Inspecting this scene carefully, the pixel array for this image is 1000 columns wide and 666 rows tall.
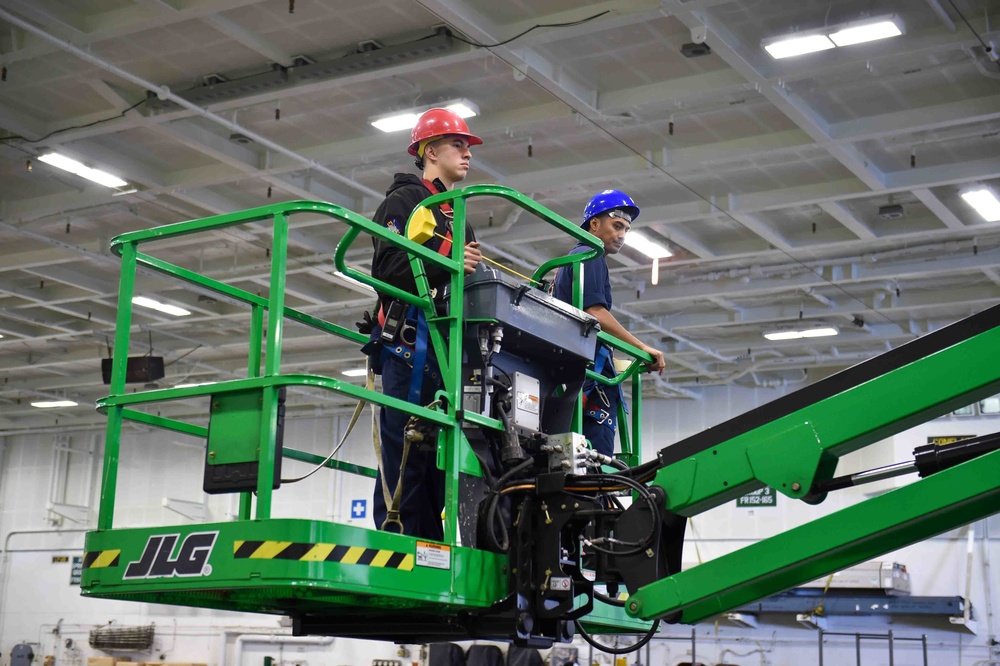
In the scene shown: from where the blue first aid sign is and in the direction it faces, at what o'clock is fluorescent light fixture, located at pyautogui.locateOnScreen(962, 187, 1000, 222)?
The fluorescent light fixture is roughly at 11 o'clock from the blue first aid sign.

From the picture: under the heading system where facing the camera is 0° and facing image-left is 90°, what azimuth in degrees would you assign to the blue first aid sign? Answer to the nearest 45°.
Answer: approximately 0°

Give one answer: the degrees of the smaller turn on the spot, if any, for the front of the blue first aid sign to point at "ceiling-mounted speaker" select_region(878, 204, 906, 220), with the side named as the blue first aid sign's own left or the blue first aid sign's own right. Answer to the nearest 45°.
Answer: approximately 45° to the blue first aid sign's own left

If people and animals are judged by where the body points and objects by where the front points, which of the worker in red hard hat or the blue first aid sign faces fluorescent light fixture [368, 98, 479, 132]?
the blue first aid sign

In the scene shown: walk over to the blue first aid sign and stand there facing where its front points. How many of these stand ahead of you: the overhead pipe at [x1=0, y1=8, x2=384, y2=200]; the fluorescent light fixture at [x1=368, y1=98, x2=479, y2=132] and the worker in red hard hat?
3

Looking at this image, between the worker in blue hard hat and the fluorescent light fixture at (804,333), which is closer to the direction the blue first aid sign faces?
the worker in blue hard hat
